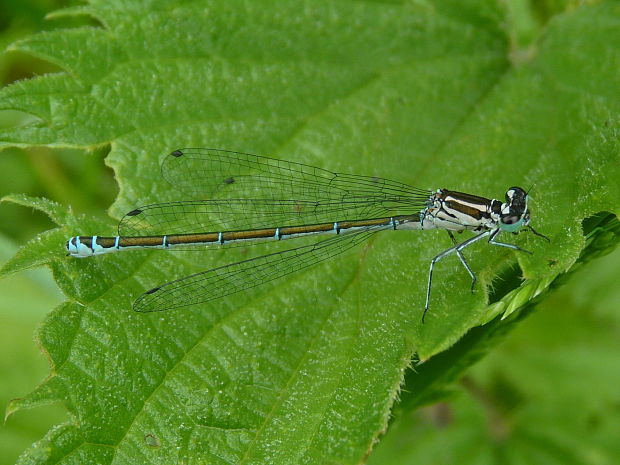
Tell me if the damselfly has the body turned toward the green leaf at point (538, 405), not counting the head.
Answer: no

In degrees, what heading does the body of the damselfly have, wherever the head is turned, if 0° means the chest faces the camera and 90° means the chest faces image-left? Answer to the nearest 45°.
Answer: approximately 270°
